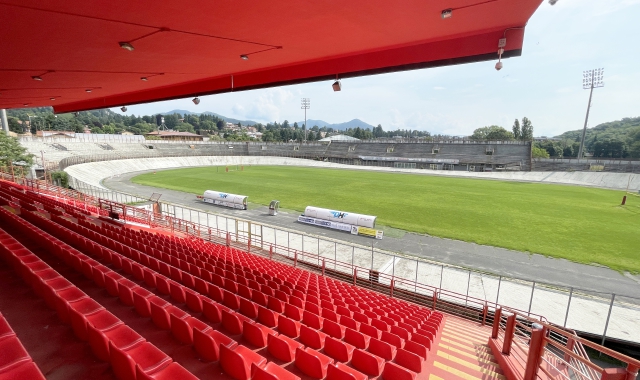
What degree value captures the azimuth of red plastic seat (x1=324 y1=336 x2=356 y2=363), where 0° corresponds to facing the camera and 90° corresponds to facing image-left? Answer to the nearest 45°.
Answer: approximately 225°

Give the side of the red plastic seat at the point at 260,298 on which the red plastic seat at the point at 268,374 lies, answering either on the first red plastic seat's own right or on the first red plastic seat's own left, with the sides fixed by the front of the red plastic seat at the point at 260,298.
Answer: on the first red plastic seat's own right

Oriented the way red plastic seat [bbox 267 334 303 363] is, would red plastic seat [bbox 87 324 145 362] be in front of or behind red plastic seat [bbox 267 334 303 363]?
behind

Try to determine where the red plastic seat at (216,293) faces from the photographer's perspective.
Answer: facing away from the viewer and to the right of the viewer

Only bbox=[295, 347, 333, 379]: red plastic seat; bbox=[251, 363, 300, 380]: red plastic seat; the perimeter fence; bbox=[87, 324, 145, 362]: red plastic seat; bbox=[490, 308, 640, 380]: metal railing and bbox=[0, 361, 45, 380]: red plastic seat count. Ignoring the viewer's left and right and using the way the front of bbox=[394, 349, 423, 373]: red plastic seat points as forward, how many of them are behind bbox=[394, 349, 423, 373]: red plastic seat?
4

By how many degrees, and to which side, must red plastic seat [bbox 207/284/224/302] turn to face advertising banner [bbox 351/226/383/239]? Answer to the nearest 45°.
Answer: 0° — it already faces it

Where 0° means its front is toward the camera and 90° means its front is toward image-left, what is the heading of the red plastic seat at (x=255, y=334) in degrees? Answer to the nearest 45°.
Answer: approximately 225°

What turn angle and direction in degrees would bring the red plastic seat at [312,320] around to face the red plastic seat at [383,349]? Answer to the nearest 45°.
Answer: approximately 90° to its right

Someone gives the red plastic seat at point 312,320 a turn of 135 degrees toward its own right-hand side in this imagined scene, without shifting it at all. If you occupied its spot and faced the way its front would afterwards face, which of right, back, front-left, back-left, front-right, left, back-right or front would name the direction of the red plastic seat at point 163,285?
right

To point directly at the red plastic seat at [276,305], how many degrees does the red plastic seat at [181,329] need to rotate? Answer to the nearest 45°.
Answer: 0° — it already faces it
